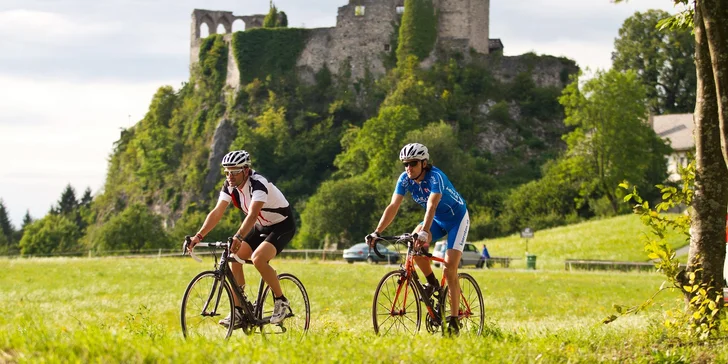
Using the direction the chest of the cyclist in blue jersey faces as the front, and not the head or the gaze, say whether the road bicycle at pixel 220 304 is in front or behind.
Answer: in front

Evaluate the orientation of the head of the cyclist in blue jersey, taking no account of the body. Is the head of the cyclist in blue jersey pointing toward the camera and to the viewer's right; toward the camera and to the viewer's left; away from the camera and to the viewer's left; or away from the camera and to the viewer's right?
toward the camera and to the viewer's left

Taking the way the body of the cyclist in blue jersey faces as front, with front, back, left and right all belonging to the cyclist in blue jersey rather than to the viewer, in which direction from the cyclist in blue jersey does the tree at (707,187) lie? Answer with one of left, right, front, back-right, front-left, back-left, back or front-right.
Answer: back-left

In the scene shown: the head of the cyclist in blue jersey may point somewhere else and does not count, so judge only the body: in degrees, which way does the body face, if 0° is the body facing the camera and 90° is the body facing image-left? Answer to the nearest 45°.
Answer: approximately 45°

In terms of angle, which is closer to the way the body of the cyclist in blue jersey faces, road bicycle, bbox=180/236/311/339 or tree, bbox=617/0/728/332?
the road bicycle
